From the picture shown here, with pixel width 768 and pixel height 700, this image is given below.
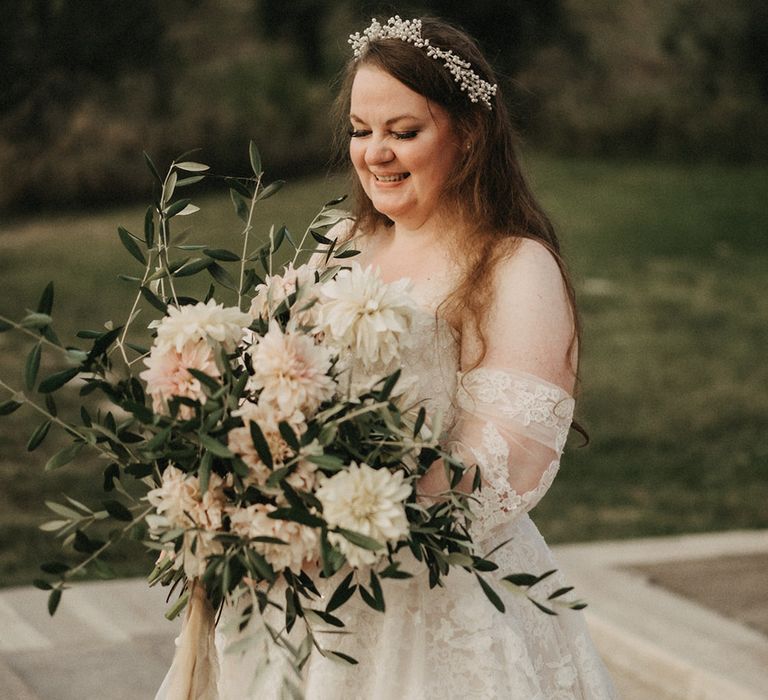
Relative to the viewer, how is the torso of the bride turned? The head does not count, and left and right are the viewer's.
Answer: facing the viewer and to the left of the viewer

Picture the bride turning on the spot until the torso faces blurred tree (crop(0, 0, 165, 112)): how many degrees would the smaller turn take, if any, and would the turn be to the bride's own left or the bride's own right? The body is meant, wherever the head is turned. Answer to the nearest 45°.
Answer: approximately 135° to the bride's own right

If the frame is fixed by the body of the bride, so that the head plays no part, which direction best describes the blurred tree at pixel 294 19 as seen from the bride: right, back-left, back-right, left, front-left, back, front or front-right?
back-right

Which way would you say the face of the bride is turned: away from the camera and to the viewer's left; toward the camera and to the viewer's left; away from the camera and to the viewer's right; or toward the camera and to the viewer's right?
toward the camera and to the viewer's left
